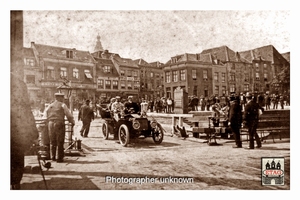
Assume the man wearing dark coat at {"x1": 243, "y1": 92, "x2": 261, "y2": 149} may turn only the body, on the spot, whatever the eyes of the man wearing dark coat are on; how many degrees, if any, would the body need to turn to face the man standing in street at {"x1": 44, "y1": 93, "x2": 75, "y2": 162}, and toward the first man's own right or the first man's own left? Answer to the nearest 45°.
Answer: approximately 45° to the first man's own left

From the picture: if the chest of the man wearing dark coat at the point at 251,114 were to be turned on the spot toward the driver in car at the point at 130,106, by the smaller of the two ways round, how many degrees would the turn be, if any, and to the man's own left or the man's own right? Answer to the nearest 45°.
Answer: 0° — they already face them

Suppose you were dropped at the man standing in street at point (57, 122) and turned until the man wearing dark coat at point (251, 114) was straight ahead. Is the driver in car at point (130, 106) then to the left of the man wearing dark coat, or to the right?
left

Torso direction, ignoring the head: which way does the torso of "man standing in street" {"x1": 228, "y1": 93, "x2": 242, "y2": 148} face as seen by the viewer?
to the viewer's left

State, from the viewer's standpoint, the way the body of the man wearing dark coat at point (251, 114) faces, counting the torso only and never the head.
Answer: to the viewer's left
